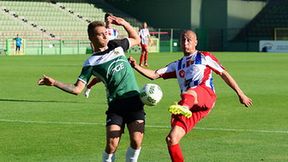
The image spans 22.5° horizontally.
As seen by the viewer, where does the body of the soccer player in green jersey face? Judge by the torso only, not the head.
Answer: toward the camera

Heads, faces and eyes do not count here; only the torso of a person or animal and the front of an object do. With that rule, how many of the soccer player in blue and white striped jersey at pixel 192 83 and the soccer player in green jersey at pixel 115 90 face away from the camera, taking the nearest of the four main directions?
0

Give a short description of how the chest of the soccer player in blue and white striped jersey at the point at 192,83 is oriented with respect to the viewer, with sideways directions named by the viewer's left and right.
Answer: facing the viewer and to the left of the viewer

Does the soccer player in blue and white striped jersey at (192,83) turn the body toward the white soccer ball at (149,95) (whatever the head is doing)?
yes

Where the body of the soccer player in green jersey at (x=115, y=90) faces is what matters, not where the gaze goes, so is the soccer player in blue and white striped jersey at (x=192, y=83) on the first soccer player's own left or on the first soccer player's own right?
on the first soccer player's own left
